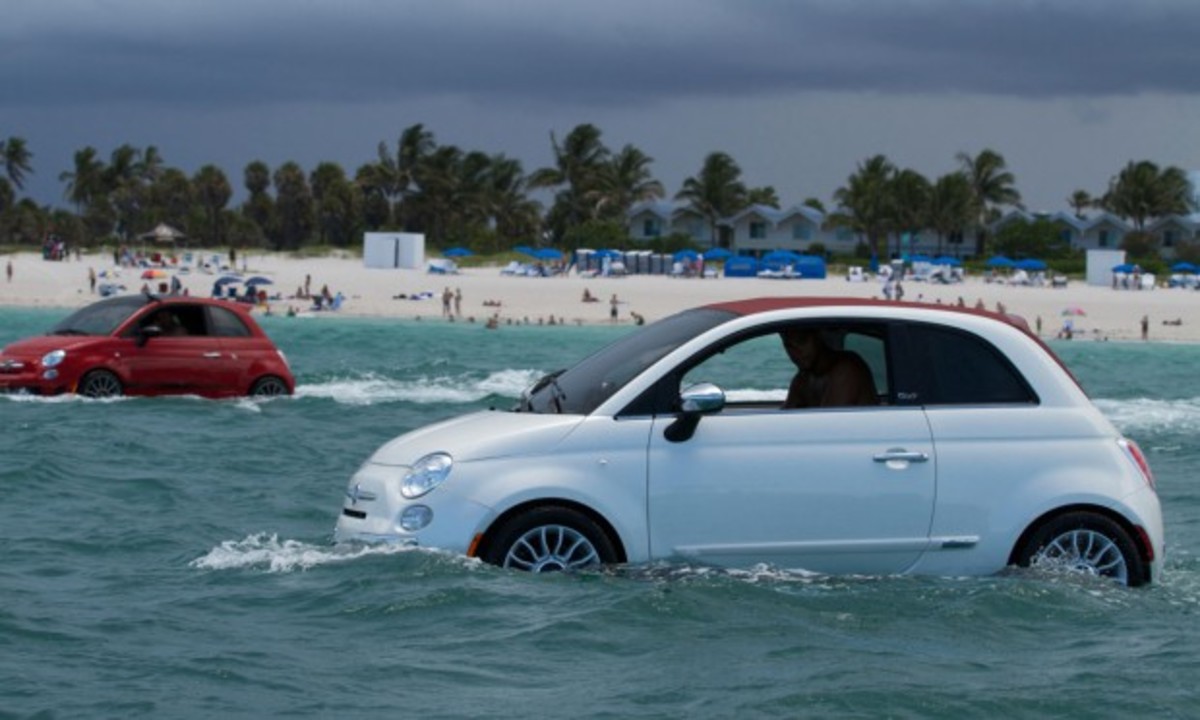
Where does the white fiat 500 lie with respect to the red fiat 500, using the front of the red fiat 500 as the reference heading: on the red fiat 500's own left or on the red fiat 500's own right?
on the red fiat 500's own left

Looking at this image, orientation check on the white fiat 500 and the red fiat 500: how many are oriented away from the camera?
0

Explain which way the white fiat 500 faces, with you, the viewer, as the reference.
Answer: facing to the left of the viewer

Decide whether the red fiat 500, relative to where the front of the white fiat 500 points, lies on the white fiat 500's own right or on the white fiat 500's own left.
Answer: on the white fiat 500's own right

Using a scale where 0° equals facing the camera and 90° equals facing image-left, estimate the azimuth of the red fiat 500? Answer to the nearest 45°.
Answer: approximately 45°
